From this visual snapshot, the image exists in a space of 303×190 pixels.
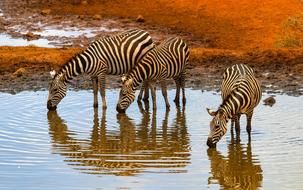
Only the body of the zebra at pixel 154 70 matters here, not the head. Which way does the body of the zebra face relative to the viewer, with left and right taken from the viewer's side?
facing the viewer and to the left of the viewer

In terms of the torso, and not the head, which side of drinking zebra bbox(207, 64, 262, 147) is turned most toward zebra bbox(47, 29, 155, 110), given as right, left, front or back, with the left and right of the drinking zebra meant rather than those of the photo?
right

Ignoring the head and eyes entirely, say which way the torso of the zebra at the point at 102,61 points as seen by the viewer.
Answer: to the viewer's left

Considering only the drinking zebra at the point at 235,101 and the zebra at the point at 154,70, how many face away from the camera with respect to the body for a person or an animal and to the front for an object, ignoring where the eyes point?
0

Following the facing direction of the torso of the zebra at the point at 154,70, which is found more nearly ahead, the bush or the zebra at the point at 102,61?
the zebra

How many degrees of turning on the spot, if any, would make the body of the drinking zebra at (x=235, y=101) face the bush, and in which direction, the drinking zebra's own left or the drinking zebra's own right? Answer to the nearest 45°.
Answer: approximately 135° to the drinking zebra's own right

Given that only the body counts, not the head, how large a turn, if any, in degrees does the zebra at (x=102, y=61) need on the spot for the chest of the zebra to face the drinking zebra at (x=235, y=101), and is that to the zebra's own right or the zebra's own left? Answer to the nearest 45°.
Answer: approximately 135° to the zebra's own left

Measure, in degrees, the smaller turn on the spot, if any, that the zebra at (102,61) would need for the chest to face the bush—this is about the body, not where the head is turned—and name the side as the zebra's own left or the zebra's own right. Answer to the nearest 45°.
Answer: approximately 135° to the zebra's own right

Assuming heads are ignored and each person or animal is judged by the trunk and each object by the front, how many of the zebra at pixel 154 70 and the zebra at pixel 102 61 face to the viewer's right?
0

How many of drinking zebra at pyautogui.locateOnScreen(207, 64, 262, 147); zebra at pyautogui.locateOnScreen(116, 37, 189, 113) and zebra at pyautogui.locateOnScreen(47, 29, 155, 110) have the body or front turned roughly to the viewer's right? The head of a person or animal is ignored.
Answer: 0

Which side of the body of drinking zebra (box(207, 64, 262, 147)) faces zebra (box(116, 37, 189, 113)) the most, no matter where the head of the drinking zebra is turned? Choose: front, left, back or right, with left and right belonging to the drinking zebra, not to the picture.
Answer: right

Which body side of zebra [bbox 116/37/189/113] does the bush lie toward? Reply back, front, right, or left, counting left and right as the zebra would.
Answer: back
